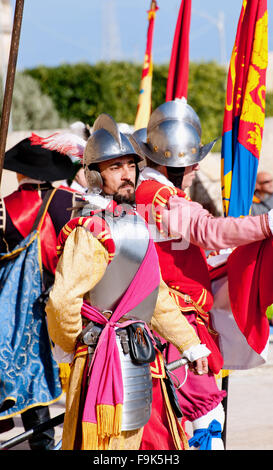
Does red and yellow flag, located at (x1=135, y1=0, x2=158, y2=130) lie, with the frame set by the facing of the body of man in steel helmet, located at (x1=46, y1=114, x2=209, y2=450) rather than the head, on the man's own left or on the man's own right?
on the man's own left

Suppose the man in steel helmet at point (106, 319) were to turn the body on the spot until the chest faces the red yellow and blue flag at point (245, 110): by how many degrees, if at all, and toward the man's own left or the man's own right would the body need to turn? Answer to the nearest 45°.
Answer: approximately 90° to the man's own left

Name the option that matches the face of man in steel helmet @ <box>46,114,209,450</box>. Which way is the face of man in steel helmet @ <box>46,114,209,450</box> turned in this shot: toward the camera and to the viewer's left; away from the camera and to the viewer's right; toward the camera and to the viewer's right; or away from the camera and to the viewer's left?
toward the camera and to the viewer's right

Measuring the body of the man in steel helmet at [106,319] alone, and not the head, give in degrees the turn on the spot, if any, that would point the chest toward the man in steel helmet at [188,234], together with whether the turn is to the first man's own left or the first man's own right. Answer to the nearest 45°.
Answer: approximately 90° to the first man's own left

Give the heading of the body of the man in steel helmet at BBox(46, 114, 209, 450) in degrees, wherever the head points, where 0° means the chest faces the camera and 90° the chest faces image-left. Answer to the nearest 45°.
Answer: approximately 315°

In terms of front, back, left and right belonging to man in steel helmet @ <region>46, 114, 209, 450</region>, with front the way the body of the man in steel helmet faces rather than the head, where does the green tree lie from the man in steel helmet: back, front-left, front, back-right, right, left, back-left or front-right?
back-left

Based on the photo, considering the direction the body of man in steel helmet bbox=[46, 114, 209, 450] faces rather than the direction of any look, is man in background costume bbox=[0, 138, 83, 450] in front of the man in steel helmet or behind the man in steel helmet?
behind
